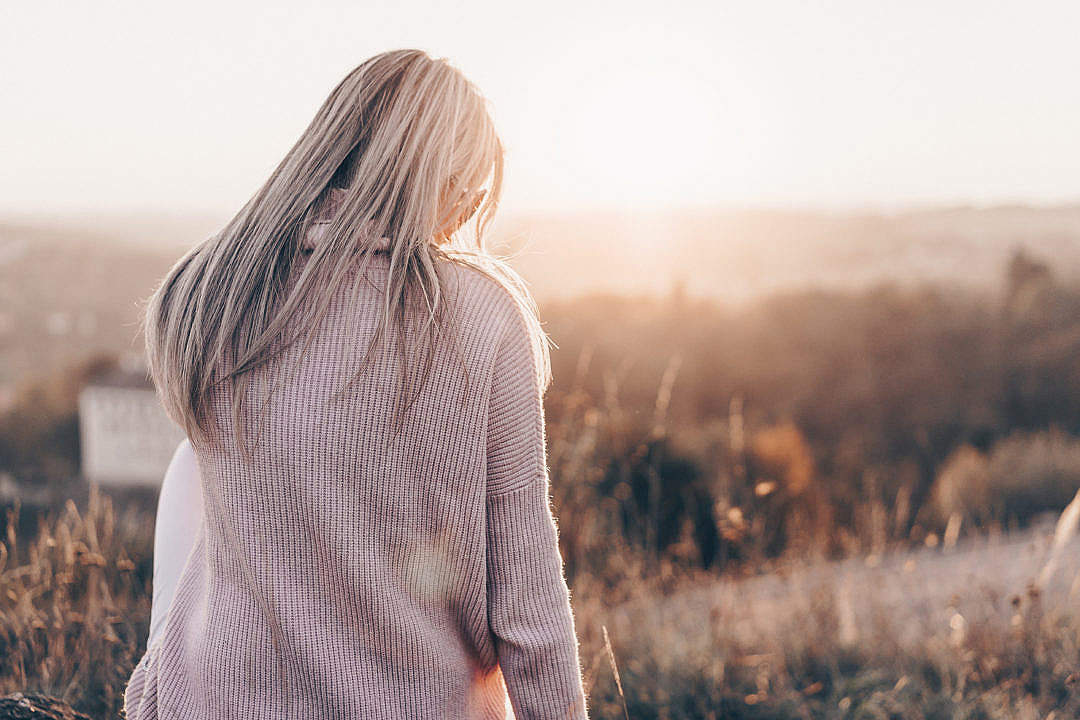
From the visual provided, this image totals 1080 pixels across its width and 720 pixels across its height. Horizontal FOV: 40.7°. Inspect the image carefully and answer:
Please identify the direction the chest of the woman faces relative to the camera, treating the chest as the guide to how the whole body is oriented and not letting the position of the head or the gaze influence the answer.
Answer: away from the camera

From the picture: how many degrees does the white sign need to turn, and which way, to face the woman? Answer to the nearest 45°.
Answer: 0° — it already faces them

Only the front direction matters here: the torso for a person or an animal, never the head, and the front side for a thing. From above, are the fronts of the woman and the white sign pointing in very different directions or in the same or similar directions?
very different directions

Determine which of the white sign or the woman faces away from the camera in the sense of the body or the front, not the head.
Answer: the woman

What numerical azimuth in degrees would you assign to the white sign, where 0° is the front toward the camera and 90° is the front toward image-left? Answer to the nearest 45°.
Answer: approximately 0°

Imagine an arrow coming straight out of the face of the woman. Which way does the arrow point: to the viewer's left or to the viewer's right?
to the viewer's right

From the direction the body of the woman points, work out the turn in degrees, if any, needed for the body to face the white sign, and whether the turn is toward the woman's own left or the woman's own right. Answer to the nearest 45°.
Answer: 0° — they already face it

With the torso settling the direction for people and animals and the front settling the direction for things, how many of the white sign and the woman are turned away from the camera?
1
